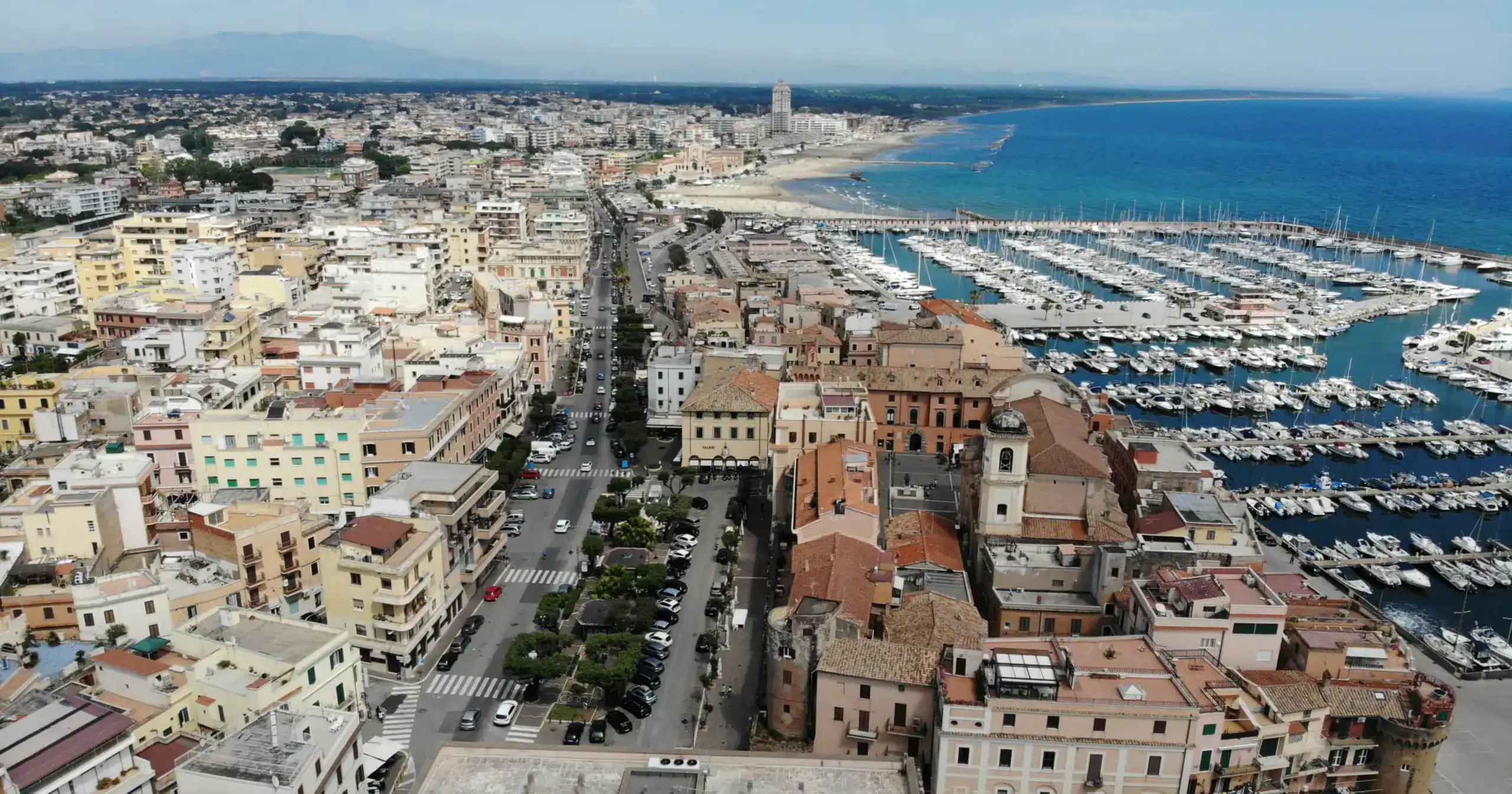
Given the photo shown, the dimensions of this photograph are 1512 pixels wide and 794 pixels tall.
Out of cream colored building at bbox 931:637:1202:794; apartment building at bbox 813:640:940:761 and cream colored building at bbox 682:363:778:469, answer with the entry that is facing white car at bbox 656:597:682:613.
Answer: cream colored building at bbox 682:363:778:469

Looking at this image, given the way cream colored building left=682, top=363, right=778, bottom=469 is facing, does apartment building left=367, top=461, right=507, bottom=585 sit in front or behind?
in front

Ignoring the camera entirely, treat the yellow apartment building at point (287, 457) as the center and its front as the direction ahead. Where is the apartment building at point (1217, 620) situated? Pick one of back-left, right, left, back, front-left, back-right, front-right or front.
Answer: front-left

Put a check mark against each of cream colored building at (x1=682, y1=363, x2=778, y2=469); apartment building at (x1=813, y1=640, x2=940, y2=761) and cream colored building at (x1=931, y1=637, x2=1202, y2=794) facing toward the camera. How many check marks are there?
3

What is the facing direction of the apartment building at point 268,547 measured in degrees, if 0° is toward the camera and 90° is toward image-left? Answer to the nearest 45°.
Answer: approximately 315°

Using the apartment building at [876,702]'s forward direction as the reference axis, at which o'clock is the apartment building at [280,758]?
the apartment building at [280,758] is roughly at 2 o'clock from the apartment building at [876,702].

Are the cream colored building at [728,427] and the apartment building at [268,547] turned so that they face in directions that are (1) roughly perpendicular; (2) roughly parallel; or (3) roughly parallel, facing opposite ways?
roughly perpendicular

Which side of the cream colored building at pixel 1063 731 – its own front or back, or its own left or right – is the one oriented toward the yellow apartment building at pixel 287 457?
right

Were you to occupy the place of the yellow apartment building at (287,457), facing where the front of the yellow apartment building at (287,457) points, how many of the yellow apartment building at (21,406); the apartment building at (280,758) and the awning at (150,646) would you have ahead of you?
2

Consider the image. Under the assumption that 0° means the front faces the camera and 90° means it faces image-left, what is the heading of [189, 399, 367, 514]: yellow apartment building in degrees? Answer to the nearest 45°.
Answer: approximately 0°

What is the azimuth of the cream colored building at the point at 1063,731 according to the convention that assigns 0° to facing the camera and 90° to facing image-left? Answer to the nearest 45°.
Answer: approximately 0°
